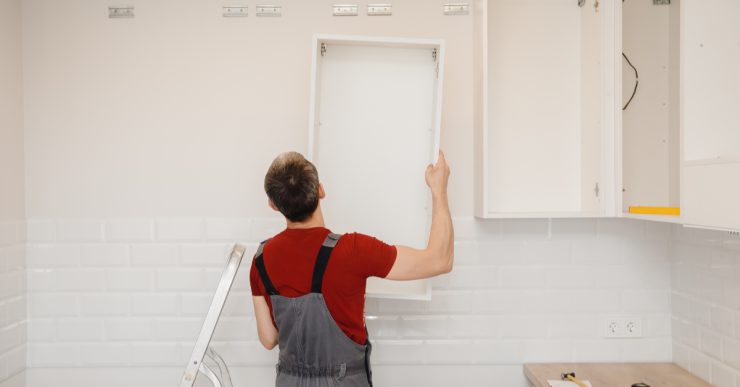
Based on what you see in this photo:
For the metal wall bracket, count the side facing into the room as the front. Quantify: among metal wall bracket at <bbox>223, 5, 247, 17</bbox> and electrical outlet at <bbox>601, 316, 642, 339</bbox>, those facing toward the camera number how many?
2

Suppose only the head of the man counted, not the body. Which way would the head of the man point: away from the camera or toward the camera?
away from the camera

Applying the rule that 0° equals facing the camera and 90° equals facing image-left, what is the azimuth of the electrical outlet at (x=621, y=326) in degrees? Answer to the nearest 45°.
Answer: approximately 0°

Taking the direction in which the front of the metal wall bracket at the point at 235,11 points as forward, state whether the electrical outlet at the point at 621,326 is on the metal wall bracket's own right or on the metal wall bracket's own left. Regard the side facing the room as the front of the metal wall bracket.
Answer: on the metal wall bracket's own left

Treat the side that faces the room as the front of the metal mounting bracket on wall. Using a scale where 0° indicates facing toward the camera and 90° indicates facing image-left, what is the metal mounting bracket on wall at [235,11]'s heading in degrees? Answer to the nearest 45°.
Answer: approximately 0°
